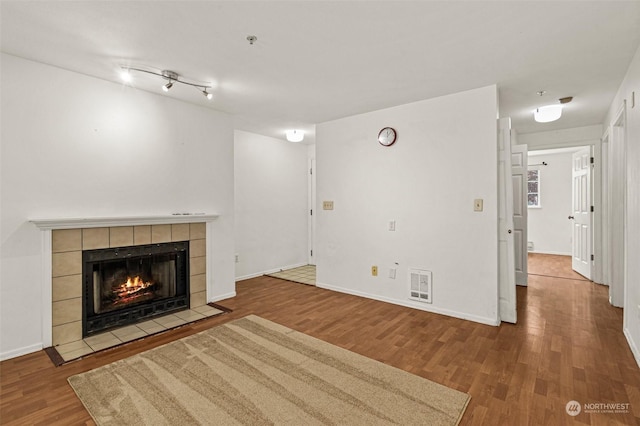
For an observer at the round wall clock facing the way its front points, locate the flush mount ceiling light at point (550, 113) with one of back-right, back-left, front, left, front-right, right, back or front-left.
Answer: back-left

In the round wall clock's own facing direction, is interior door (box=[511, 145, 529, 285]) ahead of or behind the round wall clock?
behind

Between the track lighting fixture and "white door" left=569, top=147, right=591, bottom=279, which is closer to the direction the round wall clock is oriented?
the track lighting fixture

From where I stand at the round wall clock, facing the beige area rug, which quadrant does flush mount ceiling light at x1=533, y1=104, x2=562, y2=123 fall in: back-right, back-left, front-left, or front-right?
back-left

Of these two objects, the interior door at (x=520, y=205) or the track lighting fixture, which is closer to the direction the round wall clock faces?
the track lighting fixture

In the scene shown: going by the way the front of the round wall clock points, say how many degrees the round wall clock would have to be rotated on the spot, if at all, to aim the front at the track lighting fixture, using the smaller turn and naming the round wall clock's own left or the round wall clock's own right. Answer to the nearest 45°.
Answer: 0° — it already faces it

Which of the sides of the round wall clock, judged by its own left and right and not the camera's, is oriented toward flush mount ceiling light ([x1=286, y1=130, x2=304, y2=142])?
right

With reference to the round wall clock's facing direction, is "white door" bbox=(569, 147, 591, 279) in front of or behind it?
behind

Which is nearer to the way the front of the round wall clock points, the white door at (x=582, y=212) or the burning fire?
the burning fire

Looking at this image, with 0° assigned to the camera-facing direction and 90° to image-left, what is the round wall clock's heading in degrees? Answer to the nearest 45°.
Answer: approximately 45°
